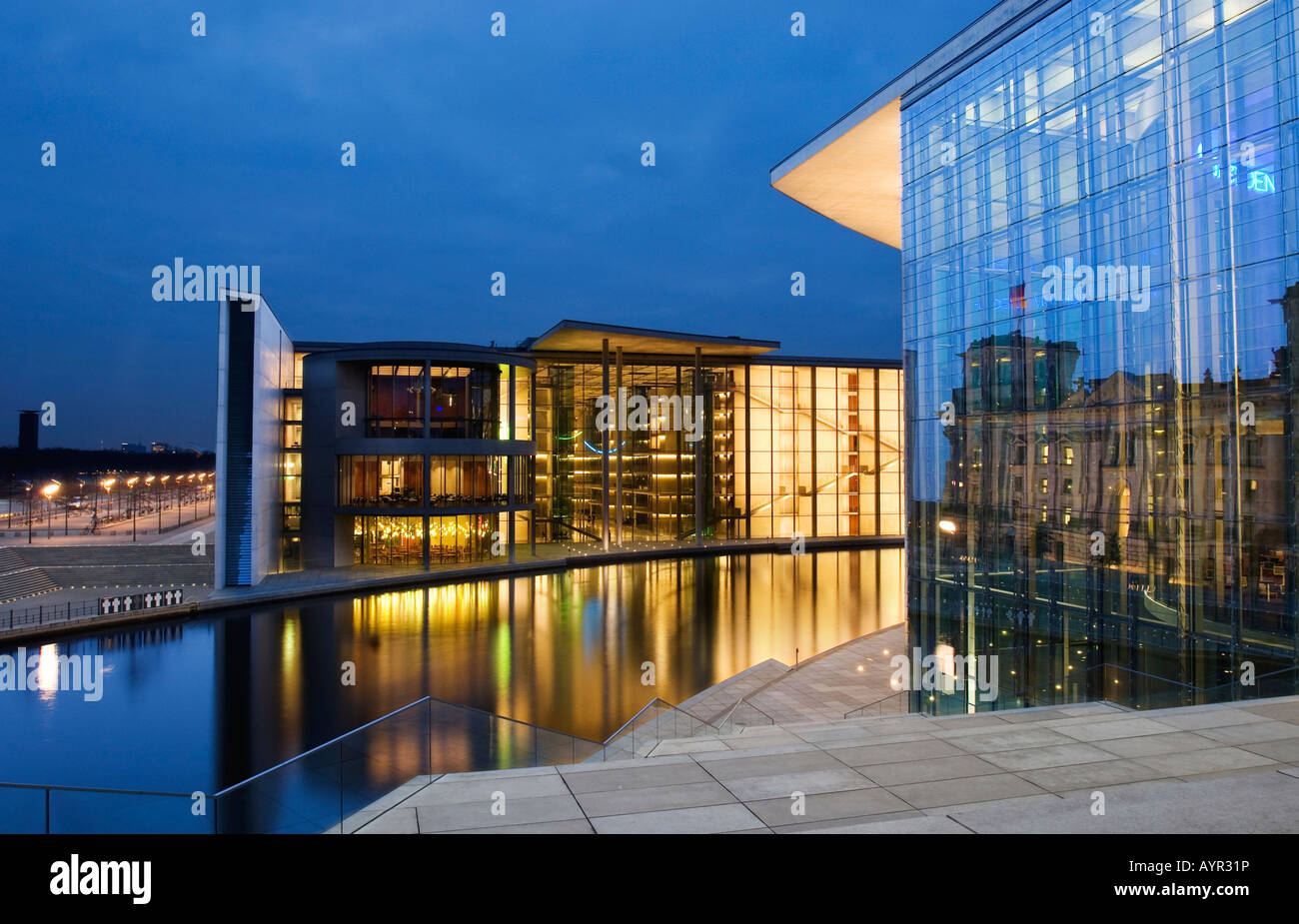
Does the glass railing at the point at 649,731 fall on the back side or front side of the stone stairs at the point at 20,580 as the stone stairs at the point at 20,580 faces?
on the front side

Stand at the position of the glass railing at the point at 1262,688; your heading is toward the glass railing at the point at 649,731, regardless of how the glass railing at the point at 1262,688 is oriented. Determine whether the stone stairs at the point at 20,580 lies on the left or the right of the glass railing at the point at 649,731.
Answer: right

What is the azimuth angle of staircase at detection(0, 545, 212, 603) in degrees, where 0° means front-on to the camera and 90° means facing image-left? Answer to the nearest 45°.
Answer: approximately 0°

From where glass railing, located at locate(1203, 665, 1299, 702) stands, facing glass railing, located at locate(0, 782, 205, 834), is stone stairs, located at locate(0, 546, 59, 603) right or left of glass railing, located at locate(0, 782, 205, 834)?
right

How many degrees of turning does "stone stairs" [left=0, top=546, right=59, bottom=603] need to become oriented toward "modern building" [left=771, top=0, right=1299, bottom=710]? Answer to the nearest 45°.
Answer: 0° — it already faces it

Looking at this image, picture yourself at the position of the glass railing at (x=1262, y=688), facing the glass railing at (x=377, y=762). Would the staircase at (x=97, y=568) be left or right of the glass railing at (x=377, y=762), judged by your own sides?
right

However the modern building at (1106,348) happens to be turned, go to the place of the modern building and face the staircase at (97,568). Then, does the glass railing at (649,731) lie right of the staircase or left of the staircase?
left

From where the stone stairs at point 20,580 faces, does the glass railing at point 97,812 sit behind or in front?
in front
